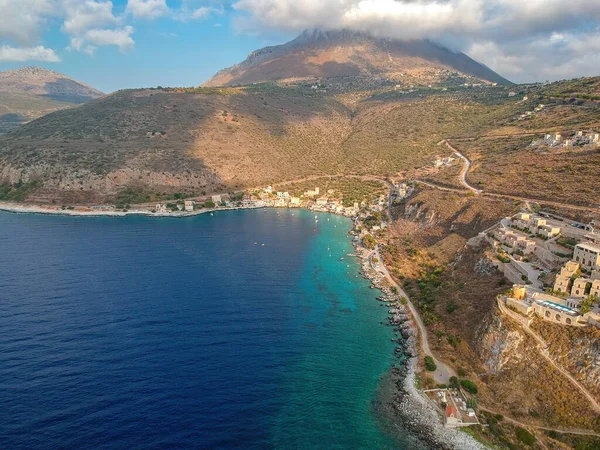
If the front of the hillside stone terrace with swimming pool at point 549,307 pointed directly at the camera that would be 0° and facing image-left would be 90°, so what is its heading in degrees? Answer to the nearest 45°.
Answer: approximately 45°

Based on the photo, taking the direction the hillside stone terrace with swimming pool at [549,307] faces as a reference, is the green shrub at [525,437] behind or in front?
in front

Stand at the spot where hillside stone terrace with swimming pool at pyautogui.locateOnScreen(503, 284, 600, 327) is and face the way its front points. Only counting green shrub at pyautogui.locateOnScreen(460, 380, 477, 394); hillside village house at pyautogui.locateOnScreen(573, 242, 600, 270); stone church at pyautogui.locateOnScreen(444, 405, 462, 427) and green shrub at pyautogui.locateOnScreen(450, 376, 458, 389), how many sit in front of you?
3

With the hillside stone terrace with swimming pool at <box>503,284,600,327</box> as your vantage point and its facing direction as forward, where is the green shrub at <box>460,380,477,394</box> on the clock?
The green shrub is roughly at 12 o'clock from the hillside stone terrace with swimming pool.

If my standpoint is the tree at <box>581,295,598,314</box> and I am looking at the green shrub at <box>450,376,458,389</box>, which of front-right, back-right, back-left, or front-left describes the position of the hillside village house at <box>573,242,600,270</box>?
back-right

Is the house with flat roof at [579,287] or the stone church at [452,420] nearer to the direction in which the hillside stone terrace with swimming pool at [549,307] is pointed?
the stone church

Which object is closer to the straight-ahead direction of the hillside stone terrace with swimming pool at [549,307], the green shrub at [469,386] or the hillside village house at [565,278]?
the green shrub

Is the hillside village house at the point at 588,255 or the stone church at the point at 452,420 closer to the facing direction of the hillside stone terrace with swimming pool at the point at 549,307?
the stone church

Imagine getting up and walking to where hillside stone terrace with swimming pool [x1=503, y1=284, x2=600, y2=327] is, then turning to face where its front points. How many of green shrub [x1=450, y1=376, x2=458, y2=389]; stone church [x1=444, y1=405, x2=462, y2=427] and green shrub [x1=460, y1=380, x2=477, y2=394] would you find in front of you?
3

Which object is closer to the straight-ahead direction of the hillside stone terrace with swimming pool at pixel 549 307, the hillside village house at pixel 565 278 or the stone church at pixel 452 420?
the stone church

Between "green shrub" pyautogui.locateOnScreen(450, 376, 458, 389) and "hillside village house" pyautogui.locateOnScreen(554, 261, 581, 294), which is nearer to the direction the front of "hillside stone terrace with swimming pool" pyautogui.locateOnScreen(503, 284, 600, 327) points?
the green shrub

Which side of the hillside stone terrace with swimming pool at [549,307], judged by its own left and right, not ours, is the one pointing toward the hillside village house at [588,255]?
back

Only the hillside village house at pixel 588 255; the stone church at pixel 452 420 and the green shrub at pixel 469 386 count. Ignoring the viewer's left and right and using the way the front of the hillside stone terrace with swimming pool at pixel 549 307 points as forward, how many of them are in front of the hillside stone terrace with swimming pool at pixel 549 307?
2

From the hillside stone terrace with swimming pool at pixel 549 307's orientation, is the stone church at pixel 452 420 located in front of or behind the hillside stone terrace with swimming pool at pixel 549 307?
in front

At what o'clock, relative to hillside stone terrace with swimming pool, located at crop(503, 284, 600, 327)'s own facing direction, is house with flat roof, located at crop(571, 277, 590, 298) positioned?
The house with flat roof is roughly at 6 o'clock from the hillside stone terrace with swimming pool.
